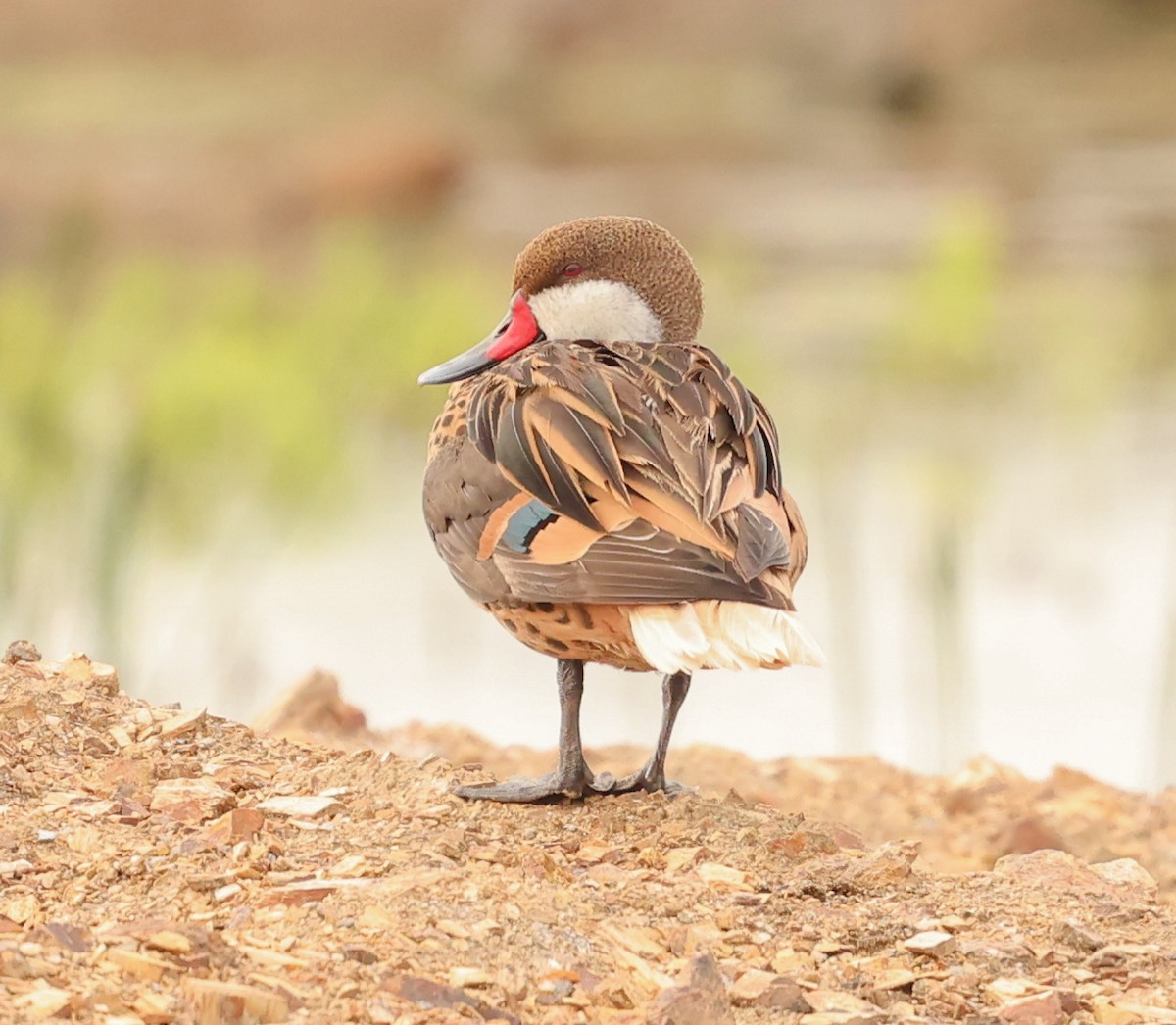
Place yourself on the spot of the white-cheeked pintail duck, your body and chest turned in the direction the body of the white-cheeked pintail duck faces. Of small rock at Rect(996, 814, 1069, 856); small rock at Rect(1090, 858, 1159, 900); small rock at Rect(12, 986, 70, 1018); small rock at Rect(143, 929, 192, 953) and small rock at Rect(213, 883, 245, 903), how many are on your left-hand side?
3

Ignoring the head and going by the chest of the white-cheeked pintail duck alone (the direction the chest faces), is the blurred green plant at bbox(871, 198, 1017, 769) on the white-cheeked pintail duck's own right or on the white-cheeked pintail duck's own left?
on the white-cheeked pintail duck's own right

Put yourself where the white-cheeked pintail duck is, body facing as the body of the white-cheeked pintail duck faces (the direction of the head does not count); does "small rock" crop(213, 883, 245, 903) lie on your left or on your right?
on your left

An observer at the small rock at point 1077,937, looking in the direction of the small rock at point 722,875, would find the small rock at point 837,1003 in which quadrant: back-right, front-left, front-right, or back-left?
front-left

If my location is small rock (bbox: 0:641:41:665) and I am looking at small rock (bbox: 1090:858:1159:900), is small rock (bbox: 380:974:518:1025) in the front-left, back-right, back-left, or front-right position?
front-right

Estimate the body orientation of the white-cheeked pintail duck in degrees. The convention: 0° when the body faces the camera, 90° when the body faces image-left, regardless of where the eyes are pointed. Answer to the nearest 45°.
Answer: approximately 135°

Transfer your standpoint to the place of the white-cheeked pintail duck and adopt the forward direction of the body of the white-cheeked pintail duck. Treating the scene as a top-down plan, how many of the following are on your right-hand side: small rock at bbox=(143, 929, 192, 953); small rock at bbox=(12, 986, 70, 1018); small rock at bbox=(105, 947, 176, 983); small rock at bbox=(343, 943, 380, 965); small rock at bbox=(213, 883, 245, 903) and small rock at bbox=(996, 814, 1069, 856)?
1

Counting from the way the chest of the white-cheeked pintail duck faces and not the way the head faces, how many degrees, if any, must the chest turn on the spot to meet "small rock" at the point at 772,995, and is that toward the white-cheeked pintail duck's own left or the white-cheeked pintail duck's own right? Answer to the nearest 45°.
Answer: approximately 135° to the white-cheeked pintail duck's own left

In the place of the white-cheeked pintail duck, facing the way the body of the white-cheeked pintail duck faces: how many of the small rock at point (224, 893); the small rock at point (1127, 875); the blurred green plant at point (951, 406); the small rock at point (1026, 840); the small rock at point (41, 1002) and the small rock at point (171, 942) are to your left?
3

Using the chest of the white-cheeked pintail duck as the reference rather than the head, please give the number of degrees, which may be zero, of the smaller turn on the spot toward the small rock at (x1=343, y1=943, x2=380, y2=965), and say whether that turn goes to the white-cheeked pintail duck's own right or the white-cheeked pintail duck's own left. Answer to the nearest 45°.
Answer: approximately 90° to the white-cheeked pintail duck's own left

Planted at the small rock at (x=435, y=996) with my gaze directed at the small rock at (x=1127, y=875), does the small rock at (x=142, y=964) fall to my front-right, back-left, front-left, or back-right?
back-left

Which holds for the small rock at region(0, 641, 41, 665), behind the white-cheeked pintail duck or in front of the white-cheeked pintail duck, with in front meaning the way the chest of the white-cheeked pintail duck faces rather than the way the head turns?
in front
